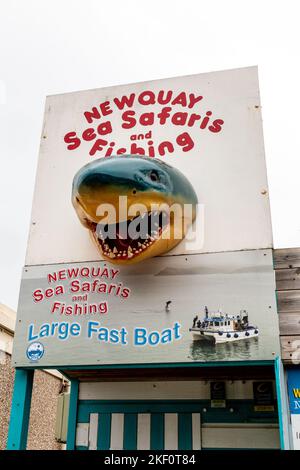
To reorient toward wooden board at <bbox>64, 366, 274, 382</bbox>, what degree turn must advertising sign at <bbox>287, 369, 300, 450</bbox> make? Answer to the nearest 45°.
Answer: approximately 135° to its right

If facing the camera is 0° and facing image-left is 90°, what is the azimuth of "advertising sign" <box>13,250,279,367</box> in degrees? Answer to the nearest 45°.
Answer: approximately 0°

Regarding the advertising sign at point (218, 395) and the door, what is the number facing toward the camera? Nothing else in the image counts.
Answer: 2

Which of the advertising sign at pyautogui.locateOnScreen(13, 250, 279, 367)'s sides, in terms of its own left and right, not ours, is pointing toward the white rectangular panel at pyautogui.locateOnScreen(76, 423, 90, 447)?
back
